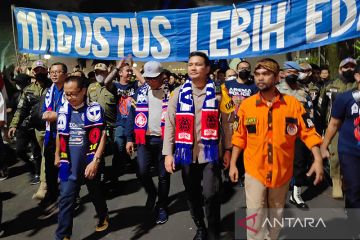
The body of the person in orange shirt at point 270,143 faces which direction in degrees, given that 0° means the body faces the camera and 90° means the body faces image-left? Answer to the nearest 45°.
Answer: approximately 0°

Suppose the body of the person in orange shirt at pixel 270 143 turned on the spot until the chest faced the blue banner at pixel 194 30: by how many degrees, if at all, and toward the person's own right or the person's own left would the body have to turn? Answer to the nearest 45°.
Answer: approximately 135° to the person's own right
